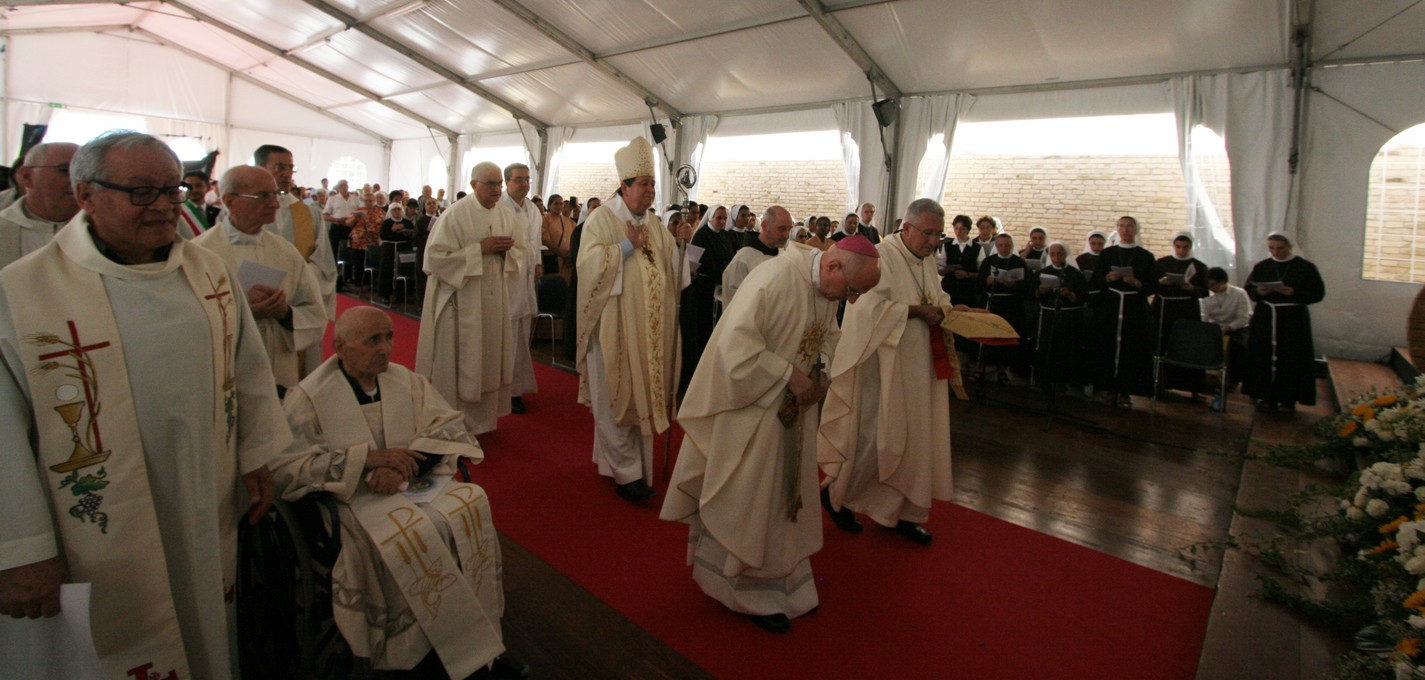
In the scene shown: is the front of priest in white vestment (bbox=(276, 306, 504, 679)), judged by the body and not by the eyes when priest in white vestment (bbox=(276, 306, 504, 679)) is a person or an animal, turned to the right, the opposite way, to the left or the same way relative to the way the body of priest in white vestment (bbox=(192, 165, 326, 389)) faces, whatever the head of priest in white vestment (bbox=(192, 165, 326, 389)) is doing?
the same way

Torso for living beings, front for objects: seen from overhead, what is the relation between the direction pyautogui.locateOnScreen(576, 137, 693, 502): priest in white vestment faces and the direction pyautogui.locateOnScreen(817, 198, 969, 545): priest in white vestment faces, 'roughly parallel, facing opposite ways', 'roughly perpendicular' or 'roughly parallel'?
roughly parallel

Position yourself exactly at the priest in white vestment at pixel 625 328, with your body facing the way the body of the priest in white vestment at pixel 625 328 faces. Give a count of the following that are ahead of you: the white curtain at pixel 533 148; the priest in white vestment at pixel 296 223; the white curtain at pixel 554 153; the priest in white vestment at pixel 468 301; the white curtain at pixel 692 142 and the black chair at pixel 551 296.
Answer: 0

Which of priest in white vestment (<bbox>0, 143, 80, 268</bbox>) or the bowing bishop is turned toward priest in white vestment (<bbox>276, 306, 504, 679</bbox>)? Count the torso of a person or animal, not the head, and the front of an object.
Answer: priest in white vestment (<bbox>0, 143, 80, 268</bbox>)

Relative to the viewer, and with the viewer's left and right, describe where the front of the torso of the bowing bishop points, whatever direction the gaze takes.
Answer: facing the viewer and to the right of the viewer

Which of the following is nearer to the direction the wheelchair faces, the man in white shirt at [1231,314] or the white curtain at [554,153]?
the man in white shirt

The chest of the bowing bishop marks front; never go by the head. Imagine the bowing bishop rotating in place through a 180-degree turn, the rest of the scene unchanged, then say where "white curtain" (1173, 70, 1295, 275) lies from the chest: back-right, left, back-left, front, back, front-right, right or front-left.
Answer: right

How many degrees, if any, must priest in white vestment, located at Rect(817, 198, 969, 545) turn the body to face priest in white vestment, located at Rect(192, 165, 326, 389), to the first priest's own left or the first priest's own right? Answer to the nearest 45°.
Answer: approximately 90° to the first priest's own right

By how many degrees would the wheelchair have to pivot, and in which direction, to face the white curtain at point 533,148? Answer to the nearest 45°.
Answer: approximately 135° to its left

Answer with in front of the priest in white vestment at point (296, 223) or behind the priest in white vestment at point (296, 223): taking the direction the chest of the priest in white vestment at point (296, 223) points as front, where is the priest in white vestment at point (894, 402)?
in front

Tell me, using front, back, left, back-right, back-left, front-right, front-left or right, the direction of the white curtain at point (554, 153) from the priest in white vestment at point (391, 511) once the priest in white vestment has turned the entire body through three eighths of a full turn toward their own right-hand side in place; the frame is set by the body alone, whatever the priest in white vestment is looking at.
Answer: right

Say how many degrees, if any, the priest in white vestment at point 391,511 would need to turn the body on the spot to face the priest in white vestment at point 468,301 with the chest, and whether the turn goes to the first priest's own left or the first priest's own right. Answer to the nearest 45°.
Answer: approximately 135° to the first priest's own left

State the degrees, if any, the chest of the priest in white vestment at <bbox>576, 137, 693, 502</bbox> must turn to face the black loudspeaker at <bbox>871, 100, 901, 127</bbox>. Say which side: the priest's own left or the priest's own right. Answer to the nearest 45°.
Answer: approximately 90° to the priest's own left

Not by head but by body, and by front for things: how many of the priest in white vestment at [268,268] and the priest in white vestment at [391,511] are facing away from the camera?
0

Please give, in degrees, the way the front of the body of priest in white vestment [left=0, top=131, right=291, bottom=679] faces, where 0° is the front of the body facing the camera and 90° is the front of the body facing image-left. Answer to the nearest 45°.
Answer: approximately 315°
